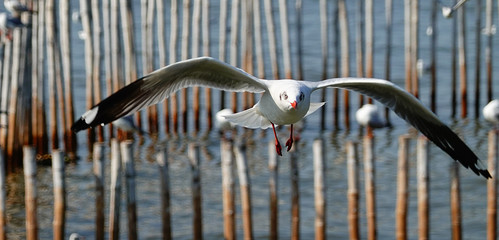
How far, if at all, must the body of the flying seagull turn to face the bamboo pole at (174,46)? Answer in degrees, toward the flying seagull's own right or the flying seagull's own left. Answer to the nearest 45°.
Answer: approximately 180°

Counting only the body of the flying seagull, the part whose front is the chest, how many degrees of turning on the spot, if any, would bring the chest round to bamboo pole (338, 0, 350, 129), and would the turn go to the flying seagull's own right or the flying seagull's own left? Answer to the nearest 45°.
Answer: approximately 180°

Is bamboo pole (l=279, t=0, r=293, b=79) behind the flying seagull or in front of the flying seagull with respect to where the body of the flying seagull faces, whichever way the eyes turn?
behind

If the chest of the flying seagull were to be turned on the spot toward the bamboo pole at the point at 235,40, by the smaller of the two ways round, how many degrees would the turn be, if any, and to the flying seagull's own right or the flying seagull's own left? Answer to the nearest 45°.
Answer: approximately 180°

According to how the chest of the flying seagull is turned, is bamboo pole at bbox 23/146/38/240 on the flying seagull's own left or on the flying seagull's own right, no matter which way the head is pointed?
on the flying seagull's own right

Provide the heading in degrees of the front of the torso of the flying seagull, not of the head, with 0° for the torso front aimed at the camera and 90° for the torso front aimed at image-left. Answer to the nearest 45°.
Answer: approximately 0°

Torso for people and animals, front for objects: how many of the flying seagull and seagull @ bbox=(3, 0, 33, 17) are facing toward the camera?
1
